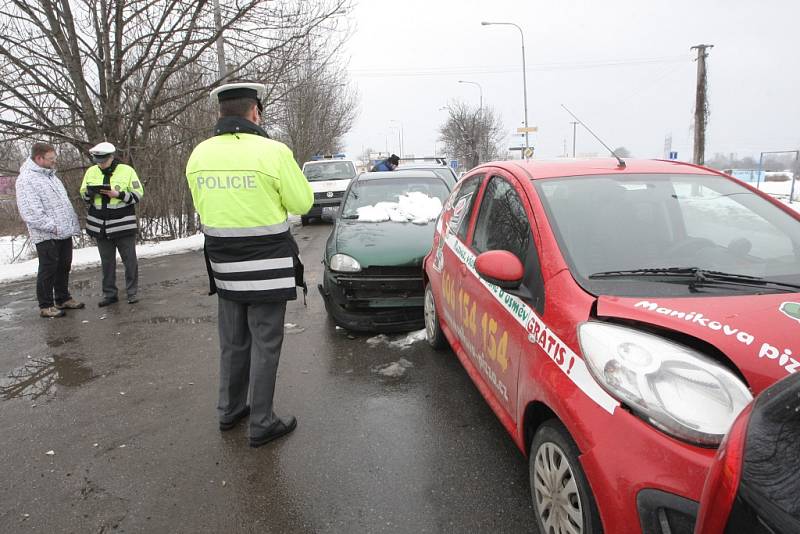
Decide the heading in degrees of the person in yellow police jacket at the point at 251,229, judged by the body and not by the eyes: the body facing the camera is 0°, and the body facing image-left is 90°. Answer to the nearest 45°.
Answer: approximately 225°

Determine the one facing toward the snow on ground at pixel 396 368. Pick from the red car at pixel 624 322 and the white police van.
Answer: the white police van

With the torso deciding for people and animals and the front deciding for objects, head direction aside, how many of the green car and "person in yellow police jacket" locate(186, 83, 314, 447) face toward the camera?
1

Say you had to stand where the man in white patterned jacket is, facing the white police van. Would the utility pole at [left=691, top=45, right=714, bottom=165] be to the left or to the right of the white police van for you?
right

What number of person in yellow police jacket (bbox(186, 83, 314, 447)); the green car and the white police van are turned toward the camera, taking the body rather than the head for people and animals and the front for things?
2

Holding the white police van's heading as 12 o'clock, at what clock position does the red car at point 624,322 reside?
The red car is roughly at 12 o'clock from the white police van.

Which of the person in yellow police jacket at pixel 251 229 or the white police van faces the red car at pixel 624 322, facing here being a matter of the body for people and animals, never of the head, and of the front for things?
the white police van

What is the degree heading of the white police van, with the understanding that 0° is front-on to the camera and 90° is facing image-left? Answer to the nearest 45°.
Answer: approximately 0°

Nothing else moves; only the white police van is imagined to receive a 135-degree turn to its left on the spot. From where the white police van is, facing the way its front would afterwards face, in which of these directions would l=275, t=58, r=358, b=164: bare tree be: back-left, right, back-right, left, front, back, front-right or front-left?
front-left

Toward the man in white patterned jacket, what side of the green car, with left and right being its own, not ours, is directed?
right

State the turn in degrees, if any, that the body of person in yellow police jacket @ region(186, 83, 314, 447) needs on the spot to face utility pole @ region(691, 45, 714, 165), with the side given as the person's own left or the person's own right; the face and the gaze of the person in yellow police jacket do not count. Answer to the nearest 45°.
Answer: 0° — they already face it

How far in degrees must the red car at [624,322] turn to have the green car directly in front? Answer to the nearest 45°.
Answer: approximately 180°

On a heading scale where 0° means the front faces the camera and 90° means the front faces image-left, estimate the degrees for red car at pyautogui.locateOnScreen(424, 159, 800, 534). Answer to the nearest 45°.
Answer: approximately 315°

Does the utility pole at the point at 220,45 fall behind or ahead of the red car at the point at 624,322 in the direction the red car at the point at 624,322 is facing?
behind

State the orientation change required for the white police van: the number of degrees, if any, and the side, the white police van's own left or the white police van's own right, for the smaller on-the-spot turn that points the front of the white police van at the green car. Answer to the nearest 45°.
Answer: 0° — it already faces it

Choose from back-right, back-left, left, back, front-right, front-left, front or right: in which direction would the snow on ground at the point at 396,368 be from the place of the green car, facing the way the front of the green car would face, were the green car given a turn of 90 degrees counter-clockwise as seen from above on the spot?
right
